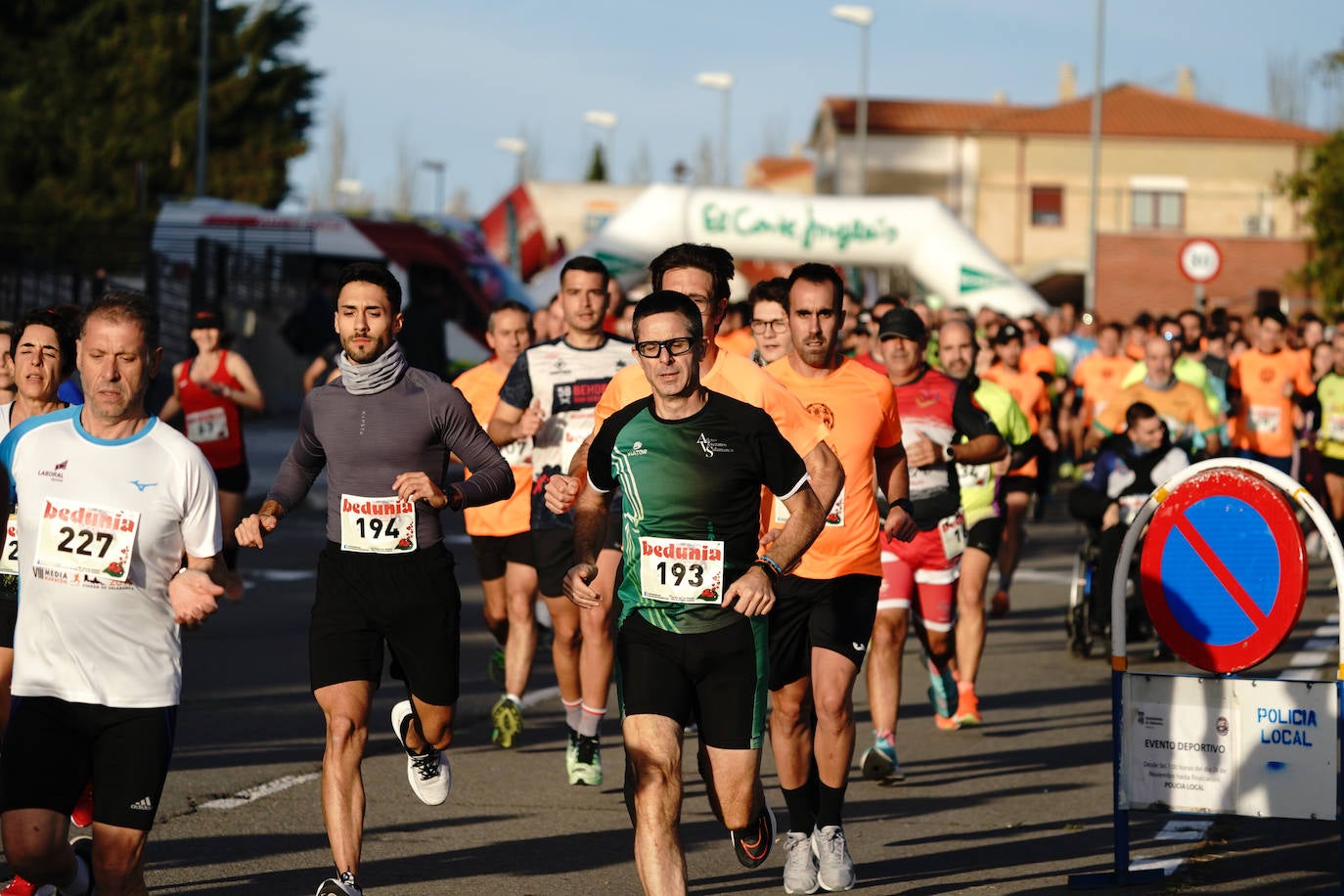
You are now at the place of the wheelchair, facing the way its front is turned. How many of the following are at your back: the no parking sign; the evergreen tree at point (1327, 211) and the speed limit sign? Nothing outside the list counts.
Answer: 2

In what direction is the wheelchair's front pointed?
toward the camera

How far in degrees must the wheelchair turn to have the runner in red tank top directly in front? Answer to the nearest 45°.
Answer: approximately 90° to its right

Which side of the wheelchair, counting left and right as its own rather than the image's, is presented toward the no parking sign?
front

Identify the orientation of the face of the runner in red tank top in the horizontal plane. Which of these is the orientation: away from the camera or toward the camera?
toward the camera

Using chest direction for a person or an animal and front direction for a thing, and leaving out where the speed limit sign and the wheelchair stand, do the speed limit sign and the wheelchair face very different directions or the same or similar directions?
same or similar directions

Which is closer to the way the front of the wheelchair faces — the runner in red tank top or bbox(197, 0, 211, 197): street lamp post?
the runner in red tank top

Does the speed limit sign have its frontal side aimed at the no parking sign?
yes

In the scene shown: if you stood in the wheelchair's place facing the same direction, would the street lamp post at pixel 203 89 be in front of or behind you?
behind

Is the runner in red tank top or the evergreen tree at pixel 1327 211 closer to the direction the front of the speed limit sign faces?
the runner in red tank top

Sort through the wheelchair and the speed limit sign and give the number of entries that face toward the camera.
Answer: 2

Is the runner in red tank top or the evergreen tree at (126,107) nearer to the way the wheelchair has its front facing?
the runner in red tank top

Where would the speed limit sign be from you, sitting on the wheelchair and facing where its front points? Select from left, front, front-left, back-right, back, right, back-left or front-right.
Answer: back
